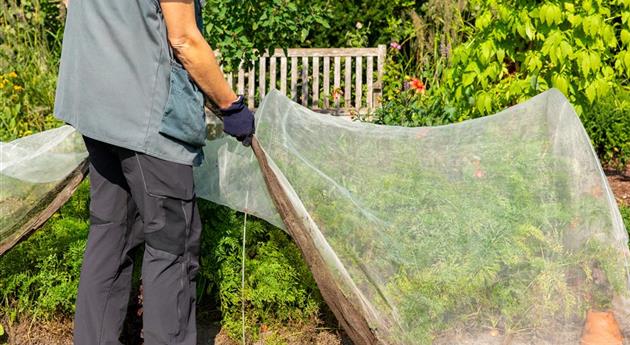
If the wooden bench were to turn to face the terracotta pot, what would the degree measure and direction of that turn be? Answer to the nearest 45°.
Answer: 0° — it already faces it

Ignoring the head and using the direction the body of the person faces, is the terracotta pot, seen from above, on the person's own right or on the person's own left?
on the person's own right

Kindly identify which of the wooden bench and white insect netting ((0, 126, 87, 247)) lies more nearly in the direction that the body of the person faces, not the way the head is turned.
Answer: the wooden bench

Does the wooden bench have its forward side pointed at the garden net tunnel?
yes

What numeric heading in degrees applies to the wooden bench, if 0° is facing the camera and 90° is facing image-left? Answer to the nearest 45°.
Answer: approximately 0°

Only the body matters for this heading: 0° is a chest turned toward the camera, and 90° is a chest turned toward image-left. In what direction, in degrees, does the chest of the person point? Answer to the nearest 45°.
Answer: approximately 225°

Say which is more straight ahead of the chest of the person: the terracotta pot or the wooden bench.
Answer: the wooden bench

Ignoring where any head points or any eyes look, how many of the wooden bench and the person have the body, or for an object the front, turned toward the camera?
1

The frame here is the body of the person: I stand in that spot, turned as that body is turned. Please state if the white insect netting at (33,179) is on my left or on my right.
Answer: on my left
